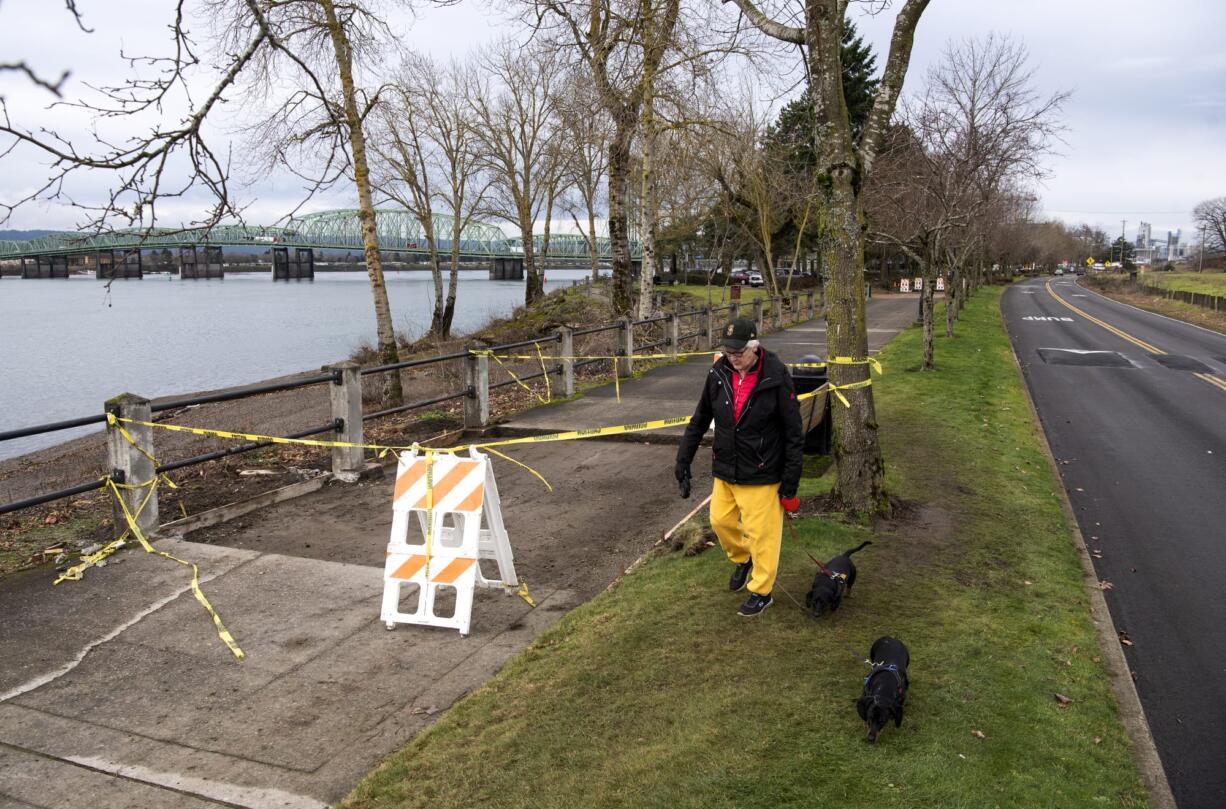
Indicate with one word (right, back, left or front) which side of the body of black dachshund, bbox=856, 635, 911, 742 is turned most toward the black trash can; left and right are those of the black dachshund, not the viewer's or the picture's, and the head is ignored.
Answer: back

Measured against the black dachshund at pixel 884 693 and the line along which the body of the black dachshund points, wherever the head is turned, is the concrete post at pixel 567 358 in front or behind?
behind

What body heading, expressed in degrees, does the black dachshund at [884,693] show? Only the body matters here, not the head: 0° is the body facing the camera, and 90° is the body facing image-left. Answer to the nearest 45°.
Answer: approximately 0°

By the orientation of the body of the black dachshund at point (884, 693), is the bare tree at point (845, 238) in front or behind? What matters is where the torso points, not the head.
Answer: behind

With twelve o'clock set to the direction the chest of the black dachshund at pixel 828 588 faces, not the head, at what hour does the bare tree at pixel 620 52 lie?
The bare tree is roughly at 4 o'clock from the black dachshund.

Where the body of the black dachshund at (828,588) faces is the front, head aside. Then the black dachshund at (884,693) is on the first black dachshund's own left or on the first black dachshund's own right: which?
on the first black dachshund's own left

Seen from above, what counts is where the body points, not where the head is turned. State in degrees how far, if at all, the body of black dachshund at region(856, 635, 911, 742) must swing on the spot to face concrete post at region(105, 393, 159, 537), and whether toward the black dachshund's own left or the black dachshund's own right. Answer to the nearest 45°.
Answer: approximately 90° to the black dachshund's own right

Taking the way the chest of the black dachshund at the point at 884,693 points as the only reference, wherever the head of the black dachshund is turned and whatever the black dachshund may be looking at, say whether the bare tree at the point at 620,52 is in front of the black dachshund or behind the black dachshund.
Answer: behind
